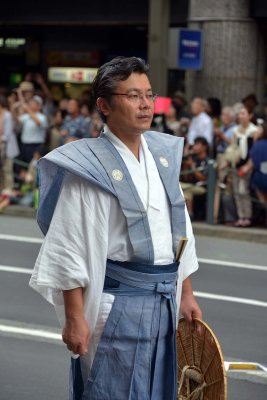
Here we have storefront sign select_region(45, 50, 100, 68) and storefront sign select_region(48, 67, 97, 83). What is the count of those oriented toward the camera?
2

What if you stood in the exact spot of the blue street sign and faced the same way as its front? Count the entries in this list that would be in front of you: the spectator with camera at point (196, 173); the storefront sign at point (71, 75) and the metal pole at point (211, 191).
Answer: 2

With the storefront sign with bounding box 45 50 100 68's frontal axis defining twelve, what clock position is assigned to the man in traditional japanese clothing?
The man in traditional japanese clothing is roughly at 12 o'clock from the storefront sign.

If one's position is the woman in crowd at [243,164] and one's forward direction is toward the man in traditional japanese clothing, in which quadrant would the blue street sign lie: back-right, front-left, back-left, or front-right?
back-right

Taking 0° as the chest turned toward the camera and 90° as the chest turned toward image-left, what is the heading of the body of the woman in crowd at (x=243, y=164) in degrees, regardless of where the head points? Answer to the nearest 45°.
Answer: approximately 0°

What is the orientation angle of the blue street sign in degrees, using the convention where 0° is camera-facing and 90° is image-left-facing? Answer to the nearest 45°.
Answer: approximately 0°

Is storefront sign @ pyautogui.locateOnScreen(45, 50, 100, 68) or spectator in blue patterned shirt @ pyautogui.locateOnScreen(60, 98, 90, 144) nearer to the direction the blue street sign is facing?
the spectator in blue patterned shirt
